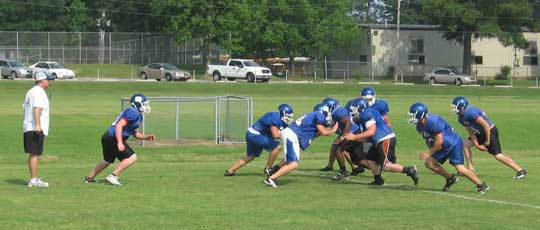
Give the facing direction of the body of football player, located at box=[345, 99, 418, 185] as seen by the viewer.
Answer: to the viewer's left

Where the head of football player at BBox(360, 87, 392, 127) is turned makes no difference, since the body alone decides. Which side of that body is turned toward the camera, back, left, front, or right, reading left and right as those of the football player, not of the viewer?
front

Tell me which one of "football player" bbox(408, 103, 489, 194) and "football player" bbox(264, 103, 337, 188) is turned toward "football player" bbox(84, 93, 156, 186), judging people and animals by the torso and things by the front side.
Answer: "football player" bbox(408, 103, 489, 194)

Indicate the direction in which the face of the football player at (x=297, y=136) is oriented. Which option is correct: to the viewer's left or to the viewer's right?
to the viewer's right

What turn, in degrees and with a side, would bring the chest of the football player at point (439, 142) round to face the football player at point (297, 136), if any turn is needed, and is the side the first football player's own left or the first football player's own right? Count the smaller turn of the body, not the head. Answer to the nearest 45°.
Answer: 0° — they already face them

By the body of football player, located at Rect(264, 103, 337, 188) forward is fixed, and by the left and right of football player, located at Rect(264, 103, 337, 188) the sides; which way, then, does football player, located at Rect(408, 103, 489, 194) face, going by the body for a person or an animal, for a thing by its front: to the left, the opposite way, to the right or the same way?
the opposite way

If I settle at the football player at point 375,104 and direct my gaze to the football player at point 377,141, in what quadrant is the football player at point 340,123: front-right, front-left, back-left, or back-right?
front-right

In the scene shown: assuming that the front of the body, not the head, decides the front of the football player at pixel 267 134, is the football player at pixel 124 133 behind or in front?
behind

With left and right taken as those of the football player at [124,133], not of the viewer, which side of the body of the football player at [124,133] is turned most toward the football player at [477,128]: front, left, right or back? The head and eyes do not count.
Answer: front

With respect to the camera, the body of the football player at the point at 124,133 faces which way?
to the viewer's right

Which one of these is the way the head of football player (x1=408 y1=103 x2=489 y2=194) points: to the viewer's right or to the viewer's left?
to the viewer's left

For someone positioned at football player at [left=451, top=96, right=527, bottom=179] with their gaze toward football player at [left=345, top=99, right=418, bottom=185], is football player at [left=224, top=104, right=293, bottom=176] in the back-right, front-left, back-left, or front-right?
front-right

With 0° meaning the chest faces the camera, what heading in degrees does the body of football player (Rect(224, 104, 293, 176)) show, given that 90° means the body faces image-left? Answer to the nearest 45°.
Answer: approximately 270°

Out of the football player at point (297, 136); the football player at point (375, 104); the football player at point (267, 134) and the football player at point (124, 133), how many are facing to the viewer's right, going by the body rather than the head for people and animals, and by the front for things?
3

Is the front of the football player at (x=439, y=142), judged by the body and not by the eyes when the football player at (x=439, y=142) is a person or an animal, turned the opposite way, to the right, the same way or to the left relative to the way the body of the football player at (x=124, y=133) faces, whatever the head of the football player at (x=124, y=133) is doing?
the opposite way

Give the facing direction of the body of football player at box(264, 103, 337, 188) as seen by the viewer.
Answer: to the viewer's right

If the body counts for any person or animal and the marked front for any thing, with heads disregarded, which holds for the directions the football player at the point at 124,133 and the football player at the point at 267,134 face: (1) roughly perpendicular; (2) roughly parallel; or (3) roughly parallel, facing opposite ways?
roughly parallel

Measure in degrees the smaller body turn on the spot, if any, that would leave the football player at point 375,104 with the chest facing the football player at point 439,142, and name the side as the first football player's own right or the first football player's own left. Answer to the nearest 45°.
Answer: approximately 90° to the first football player's own left

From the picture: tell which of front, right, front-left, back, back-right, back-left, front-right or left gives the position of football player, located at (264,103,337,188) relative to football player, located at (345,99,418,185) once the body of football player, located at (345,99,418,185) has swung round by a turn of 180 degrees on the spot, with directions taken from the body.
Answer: back

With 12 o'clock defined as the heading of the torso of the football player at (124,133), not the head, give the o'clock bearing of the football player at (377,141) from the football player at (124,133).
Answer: the football player at (377,141) is roughly at 12 o'clock from the football player at (124,133).

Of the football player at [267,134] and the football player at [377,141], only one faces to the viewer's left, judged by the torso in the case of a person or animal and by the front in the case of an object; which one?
the football player at [377,141]

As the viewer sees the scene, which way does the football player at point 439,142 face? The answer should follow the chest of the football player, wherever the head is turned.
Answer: to the viewer's left

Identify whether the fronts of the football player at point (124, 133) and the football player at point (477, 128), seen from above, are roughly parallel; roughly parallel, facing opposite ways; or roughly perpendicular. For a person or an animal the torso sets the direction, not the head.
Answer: roughly parallel, facing opposite ways

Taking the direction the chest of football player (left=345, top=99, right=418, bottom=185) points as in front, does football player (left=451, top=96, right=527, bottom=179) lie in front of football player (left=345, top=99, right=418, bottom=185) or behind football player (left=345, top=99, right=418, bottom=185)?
behind
